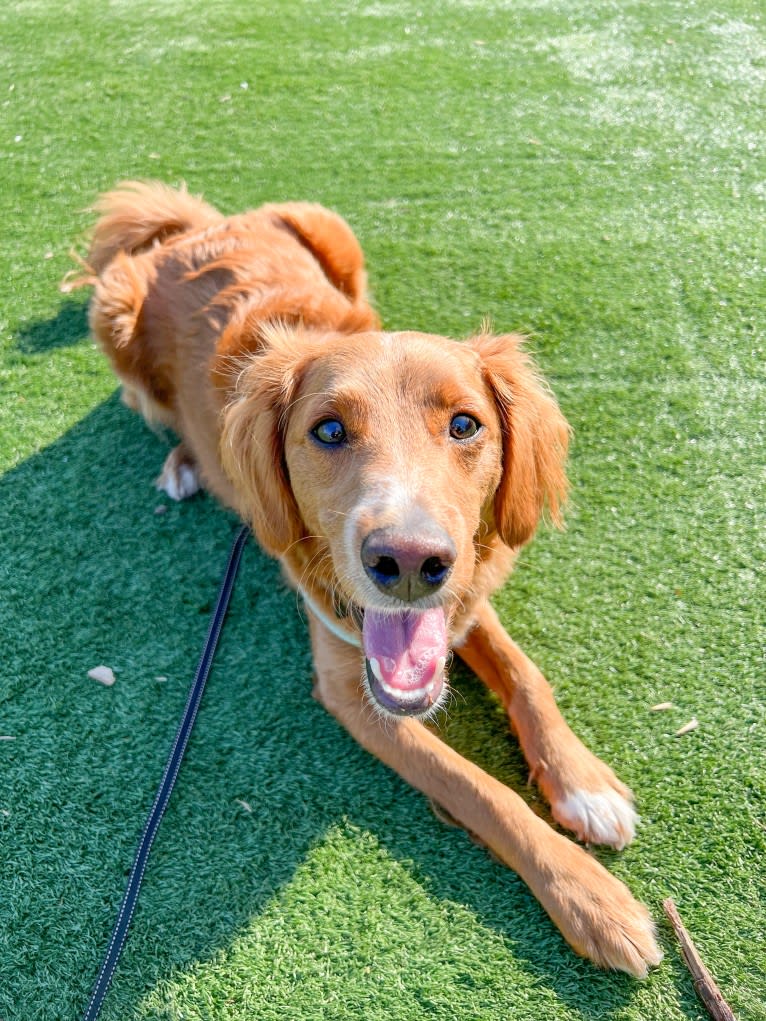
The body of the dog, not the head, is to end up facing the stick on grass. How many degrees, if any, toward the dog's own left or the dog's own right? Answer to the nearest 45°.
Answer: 0° — it already faces it

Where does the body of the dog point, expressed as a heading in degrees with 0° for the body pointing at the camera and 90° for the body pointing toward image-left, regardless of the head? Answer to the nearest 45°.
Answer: approximately 315°

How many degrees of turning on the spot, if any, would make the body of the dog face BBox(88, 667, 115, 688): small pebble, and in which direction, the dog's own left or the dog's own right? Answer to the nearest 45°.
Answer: approximately 135° to the dog's own right
